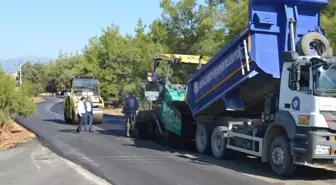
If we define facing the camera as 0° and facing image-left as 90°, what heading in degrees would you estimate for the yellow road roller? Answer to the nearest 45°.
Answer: approximately 0°

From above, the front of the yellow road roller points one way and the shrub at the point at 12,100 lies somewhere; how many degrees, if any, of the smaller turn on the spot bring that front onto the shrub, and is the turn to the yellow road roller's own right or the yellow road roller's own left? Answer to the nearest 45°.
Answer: approximately 45° to the yellow road roller's own right

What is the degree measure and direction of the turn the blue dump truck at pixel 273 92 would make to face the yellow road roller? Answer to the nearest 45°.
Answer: approximately 180°

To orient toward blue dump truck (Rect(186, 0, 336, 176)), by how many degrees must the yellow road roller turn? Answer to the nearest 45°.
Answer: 0° — it already faces it
